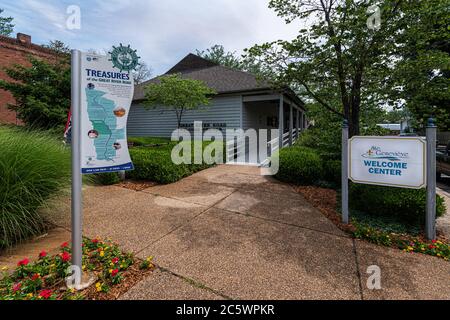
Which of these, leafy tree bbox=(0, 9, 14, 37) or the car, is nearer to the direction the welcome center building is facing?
the car

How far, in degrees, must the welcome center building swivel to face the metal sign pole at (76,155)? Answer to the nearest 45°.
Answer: approximately 45° to its right

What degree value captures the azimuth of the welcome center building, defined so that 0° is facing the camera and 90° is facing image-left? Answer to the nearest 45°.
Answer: approximately 315°

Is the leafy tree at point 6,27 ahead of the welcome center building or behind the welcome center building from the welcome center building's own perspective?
behind
